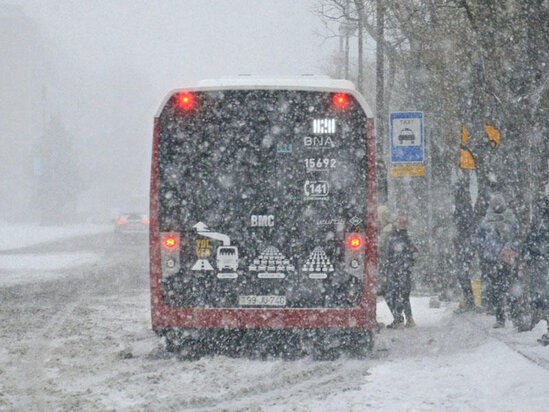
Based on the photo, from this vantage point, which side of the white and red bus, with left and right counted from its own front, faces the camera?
back
